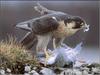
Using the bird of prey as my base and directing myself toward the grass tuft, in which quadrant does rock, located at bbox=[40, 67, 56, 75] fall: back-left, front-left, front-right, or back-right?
front-left

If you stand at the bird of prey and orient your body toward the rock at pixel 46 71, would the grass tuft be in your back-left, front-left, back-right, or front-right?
front-right

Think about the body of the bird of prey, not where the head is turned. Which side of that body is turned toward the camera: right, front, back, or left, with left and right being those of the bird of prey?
right
